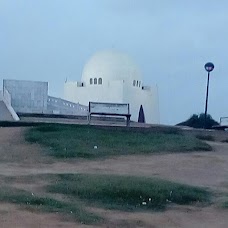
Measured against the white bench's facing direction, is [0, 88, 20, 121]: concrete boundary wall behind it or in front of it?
behind

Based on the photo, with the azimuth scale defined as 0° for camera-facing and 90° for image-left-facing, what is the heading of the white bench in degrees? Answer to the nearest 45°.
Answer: approximately 0°

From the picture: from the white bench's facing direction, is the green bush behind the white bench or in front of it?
behind
